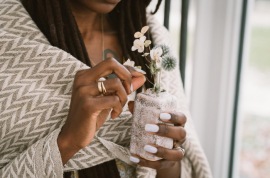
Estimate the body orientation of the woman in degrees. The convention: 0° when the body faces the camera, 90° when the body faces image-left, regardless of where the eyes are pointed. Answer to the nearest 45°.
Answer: approximately 315°

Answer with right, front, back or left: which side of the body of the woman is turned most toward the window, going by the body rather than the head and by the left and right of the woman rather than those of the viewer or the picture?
left
